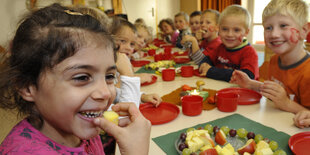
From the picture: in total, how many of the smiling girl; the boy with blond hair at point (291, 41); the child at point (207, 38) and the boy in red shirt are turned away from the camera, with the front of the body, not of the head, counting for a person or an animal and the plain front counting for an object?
0

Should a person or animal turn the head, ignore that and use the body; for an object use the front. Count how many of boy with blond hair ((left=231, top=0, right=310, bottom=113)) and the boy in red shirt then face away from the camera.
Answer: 0

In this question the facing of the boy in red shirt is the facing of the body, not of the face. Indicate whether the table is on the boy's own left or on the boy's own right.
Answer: on the boy's own left

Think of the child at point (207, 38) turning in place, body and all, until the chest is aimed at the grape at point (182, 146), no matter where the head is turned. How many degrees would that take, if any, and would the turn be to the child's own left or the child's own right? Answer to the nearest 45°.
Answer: approximately 45° to the child's own left

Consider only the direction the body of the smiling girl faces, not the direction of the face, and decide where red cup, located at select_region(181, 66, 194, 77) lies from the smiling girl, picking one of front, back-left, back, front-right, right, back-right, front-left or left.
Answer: left

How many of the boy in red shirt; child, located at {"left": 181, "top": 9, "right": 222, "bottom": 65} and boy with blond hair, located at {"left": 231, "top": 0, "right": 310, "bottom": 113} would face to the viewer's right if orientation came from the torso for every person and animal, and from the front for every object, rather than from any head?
0

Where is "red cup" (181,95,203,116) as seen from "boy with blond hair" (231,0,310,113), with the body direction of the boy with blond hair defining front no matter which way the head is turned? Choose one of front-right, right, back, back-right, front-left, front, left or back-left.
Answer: front

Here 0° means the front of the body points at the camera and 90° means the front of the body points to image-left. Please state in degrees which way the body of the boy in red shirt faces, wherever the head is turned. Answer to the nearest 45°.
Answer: approximately 45°

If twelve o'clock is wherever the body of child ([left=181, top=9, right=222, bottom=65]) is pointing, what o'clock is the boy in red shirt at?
The boy in red shirt is roughly at 10 o'clock from the child.

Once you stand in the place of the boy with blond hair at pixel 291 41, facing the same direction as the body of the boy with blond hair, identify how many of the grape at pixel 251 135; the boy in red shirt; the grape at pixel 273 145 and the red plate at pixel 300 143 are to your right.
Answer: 1

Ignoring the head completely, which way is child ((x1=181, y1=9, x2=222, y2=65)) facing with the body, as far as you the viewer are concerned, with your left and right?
facing the viewer and to the left of the viewer

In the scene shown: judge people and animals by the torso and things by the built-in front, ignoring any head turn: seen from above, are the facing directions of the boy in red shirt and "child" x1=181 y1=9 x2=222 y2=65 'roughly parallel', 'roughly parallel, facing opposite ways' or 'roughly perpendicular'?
roughly parallel

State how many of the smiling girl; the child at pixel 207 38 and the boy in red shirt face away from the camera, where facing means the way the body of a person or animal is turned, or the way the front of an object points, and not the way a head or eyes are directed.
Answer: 0

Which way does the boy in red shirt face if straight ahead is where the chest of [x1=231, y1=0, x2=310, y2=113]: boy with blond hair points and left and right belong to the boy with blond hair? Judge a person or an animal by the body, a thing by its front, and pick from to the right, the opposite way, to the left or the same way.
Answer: the same way

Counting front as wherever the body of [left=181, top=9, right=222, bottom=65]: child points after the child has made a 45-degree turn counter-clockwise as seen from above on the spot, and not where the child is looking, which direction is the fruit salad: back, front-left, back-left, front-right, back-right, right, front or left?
front

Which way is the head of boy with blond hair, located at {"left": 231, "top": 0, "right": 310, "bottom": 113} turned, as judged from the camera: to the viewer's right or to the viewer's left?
to the viewer's left
